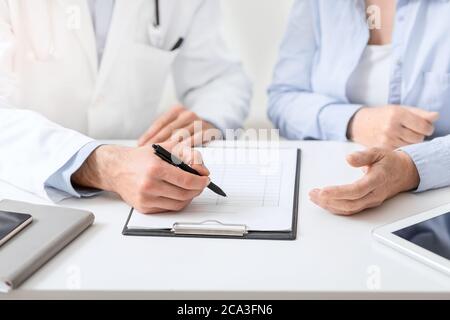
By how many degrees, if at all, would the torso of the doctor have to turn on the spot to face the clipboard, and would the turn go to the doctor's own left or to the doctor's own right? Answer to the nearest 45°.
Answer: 0° — they already face it

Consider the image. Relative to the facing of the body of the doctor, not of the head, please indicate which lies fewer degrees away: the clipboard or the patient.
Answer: the clipboard

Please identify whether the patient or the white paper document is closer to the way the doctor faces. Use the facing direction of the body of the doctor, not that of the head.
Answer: the white paper document

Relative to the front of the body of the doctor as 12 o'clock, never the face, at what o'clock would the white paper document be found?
The white paper document is roughly at 11 o'clock from the doctor.

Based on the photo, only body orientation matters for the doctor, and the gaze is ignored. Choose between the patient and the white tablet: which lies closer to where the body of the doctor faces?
the white tablet

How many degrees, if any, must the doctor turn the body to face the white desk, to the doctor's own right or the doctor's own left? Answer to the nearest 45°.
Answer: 0° — they already face it

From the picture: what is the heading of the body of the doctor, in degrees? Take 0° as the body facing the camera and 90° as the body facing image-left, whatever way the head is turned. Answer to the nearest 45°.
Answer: approximately 0°

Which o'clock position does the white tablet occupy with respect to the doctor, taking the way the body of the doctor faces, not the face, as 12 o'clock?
The white tablet is roughly at 11 o'clock from the doctor.

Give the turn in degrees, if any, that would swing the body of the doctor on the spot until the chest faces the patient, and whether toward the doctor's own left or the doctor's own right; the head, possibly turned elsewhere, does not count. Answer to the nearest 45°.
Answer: approximately 90° to the doctor's own left
